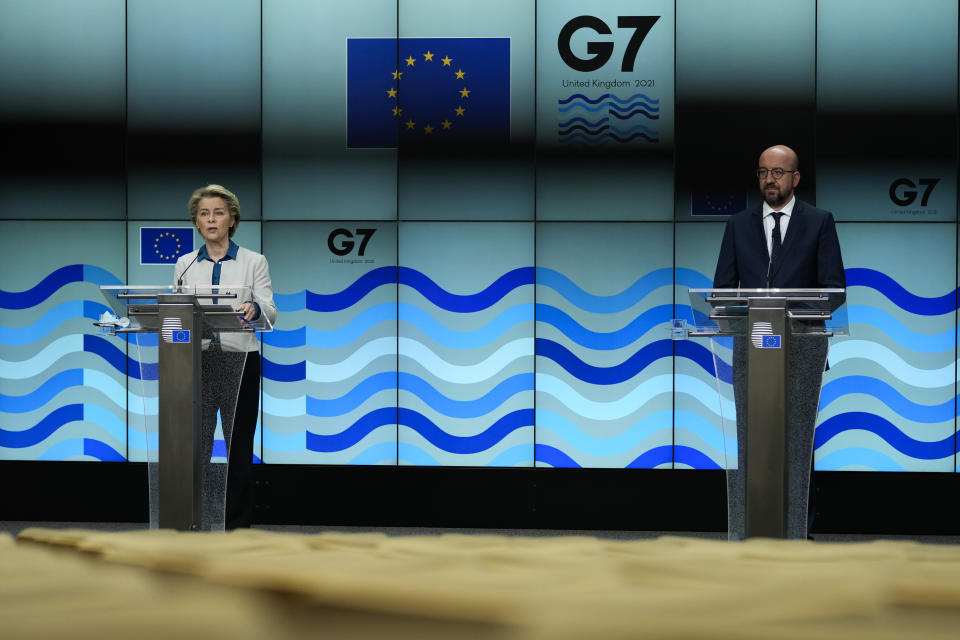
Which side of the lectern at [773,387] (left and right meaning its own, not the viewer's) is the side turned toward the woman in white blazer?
right

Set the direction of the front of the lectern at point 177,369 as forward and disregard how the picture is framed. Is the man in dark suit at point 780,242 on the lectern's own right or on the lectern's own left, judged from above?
on the lectern's own left

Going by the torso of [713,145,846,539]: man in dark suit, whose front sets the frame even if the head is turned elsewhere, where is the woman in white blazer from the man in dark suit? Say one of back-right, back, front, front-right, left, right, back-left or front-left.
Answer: right

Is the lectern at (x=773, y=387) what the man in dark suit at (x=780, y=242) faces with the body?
yes

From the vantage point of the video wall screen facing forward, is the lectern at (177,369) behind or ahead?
ahead

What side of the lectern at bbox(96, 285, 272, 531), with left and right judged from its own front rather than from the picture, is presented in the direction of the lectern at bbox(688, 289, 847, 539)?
left
